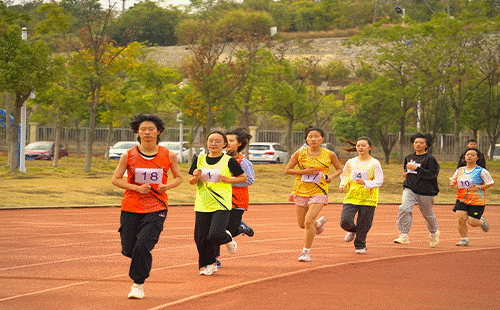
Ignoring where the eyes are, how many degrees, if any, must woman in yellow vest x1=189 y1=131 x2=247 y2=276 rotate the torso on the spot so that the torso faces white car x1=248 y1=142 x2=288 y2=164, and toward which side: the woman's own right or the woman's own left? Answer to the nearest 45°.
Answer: approximately 135° to the woman's own right

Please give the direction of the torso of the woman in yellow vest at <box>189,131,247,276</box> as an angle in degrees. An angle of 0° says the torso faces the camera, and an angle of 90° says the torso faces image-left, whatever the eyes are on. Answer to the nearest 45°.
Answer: approximately 45°

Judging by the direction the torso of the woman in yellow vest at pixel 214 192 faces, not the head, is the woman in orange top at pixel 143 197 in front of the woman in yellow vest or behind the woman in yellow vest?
in front

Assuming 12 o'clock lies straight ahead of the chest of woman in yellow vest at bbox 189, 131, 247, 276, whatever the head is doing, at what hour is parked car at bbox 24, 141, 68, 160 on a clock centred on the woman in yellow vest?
The parked car is roughly at 4 o'clock from the woman in yellow vest.

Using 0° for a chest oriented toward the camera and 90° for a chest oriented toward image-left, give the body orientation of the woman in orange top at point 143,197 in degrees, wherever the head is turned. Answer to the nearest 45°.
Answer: approximately 0°

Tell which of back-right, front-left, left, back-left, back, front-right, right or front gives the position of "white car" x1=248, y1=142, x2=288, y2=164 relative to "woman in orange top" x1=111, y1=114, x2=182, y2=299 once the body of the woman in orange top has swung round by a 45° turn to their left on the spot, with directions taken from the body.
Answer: back-left

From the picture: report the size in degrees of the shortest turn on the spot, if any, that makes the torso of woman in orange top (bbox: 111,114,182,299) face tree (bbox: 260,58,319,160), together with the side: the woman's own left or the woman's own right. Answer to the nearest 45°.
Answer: approximately 180°

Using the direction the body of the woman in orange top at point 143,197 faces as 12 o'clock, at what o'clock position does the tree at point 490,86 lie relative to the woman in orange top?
The tree is roughly at 7 o'clock from the woman in orange top.

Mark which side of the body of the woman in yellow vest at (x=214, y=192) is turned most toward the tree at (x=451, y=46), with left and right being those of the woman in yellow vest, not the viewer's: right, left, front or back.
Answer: back

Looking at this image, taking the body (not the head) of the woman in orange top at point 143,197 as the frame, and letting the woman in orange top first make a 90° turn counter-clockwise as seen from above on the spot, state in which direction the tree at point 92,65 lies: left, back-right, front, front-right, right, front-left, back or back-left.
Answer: left
